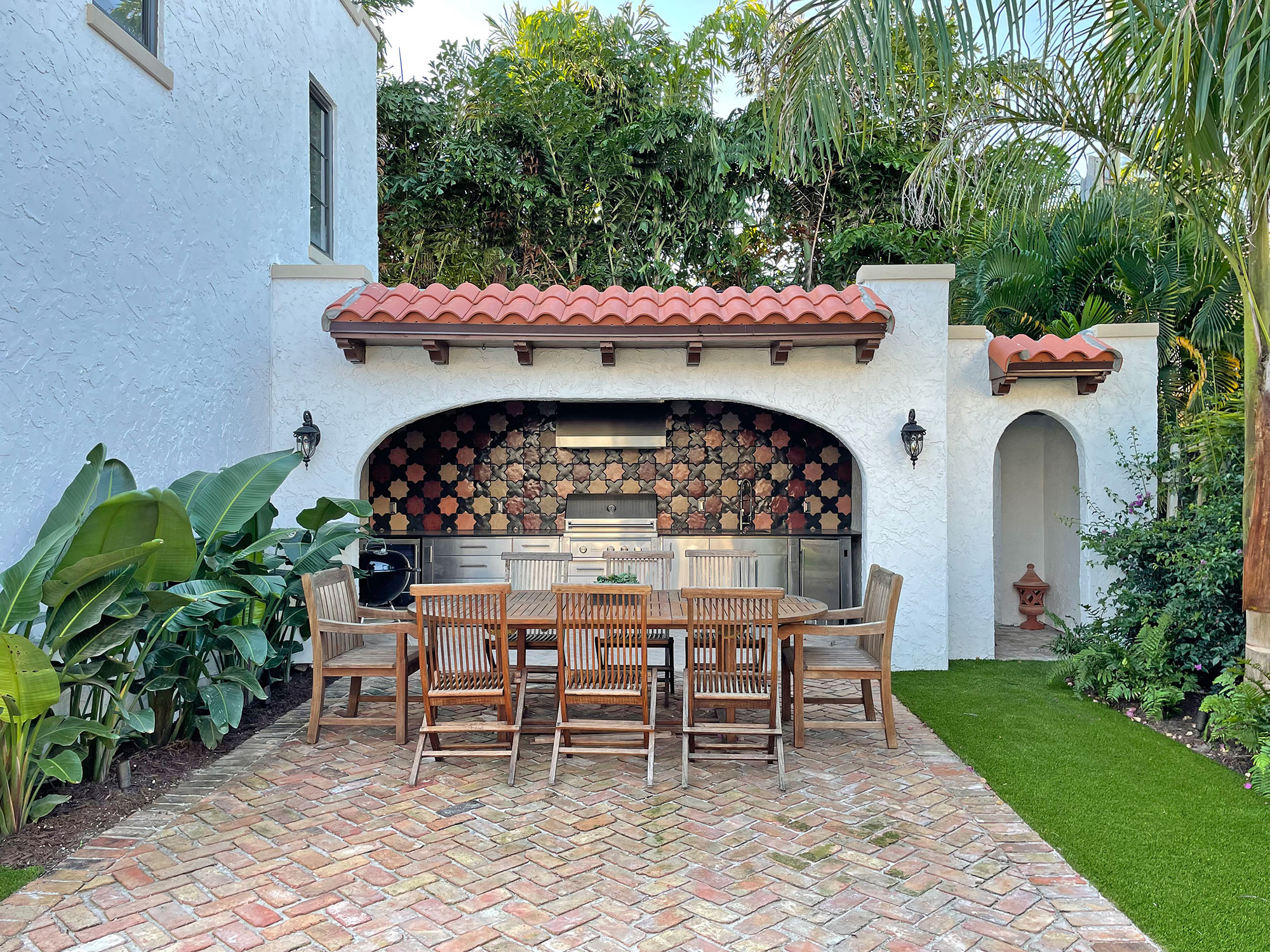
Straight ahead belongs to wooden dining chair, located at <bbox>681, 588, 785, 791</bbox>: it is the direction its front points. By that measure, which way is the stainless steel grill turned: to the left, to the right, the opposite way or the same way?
the opposite way

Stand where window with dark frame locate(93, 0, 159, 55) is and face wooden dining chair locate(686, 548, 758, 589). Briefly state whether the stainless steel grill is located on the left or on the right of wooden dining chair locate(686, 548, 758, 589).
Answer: left

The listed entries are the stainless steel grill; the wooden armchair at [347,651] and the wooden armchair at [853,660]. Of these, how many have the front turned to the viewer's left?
1

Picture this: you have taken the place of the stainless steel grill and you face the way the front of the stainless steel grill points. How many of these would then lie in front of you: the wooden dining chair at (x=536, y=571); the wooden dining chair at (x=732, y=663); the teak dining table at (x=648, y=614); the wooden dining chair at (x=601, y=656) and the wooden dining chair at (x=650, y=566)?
5

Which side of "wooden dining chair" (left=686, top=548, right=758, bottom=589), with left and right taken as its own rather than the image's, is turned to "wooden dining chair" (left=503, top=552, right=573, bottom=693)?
right

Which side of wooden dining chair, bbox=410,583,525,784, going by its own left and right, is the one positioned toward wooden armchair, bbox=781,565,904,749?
right

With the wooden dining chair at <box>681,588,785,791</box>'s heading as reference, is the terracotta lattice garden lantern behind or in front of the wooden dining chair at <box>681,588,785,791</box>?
in front

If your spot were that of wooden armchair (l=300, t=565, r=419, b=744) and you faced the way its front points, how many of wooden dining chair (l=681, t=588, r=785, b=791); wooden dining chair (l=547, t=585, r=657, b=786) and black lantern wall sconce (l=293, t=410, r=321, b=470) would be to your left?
1

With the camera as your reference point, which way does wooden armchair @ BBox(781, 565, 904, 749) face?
facing to the left of the viewer

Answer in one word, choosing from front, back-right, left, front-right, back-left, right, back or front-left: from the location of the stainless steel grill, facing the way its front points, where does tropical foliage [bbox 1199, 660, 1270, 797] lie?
front-left

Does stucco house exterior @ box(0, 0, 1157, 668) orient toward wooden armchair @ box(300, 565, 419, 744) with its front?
yes

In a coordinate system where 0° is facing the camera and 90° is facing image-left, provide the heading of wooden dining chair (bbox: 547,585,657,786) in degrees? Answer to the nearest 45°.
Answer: approximately 180°

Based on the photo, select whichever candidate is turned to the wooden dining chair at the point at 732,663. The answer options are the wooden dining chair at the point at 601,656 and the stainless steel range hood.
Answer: the stainless steel range hood

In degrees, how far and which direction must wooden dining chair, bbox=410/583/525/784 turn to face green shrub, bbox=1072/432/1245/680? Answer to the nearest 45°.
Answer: approximately 90° to its right

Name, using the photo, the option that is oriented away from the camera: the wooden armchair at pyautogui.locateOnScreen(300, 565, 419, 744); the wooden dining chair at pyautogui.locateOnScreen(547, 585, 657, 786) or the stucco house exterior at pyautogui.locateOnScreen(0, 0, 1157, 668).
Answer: the wooden dining chair

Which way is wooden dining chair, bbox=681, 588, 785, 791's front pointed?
away from the camera

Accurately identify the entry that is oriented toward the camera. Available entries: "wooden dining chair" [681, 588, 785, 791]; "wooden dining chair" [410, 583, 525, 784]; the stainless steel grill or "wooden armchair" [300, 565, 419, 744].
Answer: the stainless steel grill
